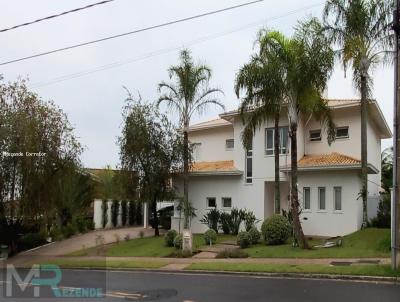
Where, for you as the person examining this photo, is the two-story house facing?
facing the viewer

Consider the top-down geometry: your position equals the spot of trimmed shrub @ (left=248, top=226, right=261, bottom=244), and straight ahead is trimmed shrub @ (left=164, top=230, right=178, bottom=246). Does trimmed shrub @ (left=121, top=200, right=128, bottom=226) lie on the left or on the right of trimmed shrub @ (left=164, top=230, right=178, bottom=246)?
right

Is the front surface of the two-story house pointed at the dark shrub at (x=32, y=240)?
no

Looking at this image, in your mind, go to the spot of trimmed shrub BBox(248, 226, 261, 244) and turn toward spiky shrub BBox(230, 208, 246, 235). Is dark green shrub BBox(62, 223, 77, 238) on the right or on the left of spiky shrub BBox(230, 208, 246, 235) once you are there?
left

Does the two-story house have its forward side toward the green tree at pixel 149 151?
no

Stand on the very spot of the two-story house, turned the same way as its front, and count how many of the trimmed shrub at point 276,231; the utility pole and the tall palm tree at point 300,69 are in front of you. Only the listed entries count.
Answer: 3

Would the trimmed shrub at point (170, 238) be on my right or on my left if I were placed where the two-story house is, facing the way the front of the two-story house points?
on my right

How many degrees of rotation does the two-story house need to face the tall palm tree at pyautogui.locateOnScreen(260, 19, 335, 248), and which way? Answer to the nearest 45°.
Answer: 0° — it already faces it

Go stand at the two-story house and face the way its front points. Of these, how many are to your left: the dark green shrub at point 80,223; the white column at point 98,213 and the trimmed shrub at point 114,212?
0

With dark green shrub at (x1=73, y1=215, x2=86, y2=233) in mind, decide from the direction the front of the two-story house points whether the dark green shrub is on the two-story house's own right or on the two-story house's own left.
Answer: on the two-story house's own right

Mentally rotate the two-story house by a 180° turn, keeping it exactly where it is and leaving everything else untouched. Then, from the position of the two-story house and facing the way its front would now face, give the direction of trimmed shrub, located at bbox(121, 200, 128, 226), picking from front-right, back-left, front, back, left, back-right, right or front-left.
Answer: front-left

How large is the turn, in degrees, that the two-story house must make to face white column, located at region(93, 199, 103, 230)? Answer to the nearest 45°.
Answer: approximately 135° to its right
